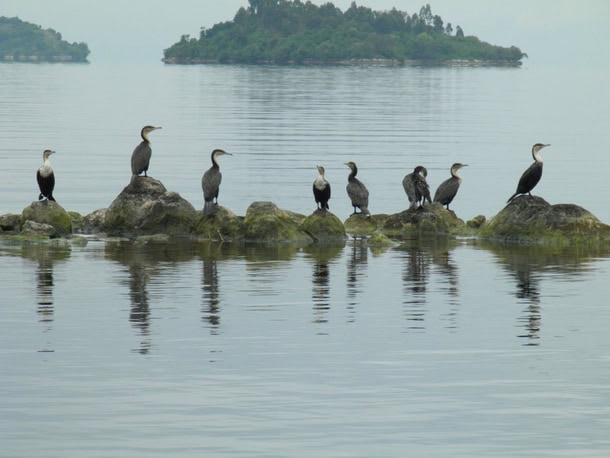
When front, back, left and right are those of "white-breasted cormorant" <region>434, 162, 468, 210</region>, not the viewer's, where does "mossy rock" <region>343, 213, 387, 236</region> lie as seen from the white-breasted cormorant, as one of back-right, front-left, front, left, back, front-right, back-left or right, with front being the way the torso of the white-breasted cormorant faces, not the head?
back-right

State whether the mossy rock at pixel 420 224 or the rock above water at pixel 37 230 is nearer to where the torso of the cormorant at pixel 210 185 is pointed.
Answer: the mossy rock

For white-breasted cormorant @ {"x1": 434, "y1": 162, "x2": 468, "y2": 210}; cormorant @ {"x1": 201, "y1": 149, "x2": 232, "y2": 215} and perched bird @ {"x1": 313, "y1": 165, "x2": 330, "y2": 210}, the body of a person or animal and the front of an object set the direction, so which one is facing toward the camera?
the perched bird

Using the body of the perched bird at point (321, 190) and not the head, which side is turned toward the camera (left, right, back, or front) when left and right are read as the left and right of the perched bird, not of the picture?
front

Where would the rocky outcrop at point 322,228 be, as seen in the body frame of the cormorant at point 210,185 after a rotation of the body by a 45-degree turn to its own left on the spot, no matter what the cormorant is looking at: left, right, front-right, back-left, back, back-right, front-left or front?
right

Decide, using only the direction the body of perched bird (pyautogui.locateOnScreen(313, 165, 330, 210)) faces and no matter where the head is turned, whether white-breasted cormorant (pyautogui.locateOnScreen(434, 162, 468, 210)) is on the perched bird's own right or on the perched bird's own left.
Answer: on the perched bird's own left

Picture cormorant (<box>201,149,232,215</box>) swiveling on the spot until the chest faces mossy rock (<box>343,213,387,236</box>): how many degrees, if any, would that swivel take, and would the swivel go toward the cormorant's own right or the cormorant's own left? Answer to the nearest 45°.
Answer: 0° — it already faces it

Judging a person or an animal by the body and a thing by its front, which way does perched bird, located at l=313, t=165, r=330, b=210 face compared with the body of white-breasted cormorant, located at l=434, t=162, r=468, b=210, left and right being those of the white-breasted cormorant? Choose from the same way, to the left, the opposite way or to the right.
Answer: to the right

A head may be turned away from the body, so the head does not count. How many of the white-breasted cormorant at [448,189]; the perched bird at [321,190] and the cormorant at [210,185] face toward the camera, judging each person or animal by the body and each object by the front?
1

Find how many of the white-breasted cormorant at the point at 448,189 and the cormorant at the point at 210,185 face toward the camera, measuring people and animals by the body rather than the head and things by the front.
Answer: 0

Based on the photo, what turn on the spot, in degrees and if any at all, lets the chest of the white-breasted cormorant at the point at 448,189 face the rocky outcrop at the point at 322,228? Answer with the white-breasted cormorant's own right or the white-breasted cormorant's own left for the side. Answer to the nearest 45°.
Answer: approximately 135° to the white-breasted cormorant's own right

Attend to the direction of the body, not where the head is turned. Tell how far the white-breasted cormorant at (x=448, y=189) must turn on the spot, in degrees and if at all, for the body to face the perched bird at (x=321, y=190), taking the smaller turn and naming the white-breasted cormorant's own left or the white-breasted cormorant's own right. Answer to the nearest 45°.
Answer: approximately 135° to the white-breasted cormorant's own right

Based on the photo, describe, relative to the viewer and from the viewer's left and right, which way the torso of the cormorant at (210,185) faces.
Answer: facing away from the viewer and to the right of the viewer

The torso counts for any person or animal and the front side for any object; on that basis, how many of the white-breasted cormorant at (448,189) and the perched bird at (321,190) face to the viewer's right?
1

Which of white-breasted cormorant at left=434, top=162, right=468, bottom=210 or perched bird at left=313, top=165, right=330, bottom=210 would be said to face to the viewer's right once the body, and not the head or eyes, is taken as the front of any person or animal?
the white-breasted cormorant

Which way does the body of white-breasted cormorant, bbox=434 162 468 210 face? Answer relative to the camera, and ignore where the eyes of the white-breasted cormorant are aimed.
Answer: to the viewer's right

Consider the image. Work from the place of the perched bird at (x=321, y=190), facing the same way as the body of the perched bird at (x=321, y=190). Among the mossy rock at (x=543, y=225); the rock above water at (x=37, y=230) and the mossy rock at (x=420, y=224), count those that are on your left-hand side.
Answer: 2
